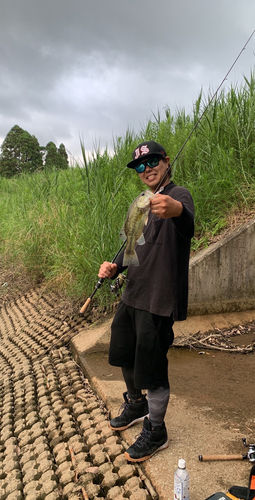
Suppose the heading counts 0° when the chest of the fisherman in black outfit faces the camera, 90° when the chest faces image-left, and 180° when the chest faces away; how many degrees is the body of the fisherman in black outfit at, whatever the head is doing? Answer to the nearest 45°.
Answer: approximately 45°

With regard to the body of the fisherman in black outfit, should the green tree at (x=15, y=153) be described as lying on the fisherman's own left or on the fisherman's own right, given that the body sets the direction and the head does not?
on the fisherman's own right

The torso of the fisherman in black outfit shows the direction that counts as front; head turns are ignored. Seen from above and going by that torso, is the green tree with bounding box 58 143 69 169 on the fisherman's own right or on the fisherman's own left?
on the fisherman's own right
